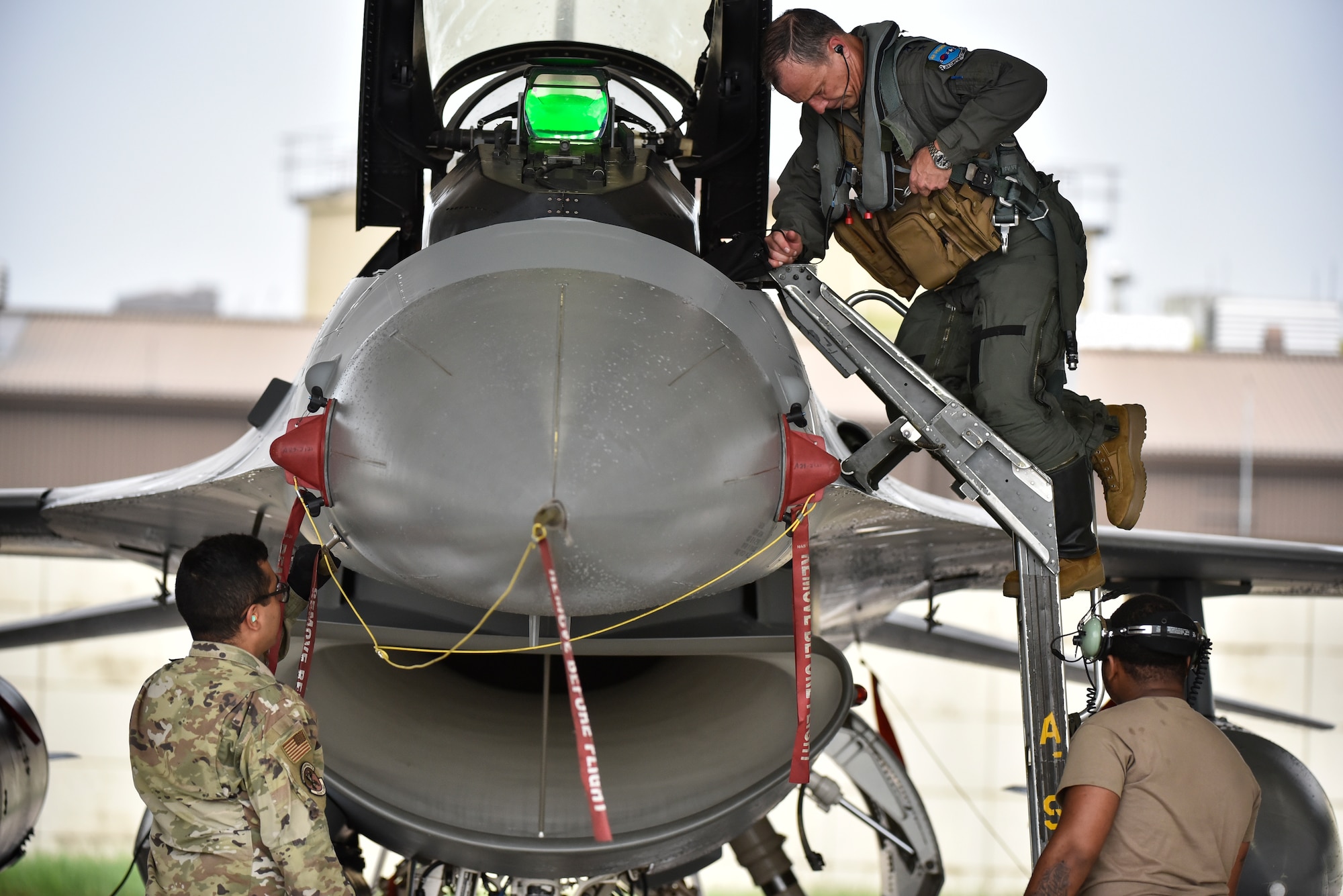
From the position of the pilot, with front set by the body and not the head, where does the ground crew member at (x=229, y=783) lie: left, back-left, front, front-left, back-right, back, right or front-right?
front

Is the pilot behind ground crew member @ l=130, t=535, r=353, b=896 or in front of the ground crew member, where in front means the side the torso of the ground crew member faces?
in front

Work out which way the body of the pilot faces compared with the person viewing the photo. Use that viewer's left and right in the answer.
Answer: facing the viewer and to the left of the viewer

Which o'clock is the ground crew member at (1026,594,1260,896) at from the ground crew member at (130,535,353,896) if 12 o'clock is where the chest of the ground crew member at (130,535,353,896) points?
the ground crew member at (1026,594,1260,896) is roughly at 2 o'clock from the ground crew member at (130,535,353,896).

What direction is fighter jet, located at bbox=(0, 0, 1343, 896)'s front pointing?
toward the camera

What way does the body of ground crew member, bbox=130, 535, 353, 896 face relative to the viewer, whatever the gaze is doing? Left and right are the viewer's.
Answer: facing away from the viewer and to the right of the viewer

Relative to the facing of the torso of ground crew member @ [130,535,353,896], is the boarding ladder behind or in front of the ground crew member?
in front
